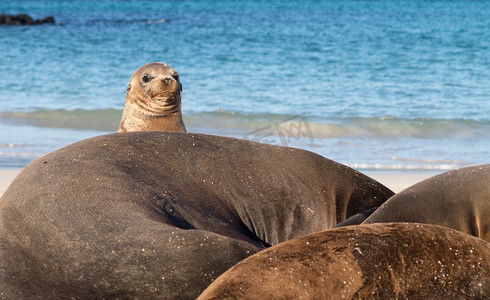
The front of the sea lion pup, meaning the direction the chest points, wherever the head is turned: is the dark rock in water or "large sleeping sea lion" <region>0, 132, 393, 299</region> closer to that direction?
the large sleeping sea lion

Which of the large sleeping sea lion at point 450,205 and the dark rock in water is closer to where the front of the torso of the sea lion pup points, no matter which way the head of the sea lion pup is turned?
the large sleeping sea lion

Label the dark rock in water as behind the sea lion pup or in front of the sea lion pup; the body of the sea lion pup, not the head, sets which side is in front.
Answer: behind

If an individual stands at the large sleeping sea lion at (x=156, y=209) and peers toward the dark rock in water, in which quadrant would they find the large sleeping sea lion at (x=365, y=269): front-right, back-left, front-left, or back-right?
back-right

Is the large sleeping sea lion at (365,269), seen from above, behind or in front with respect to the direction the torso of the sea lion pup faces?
in front

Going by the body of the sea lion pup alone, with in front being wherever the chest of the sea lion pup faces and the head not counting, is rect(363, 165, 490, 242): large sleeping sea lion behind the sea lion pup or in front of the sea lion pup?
in front

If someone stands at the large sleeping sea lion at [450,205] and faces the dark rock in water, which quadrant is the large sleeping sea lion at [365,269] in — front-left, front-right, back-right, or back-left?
back-left

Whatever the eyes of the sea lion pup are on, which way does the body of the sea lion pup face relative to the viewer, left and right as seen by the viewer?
facing the viewer and to the right of the viewer
